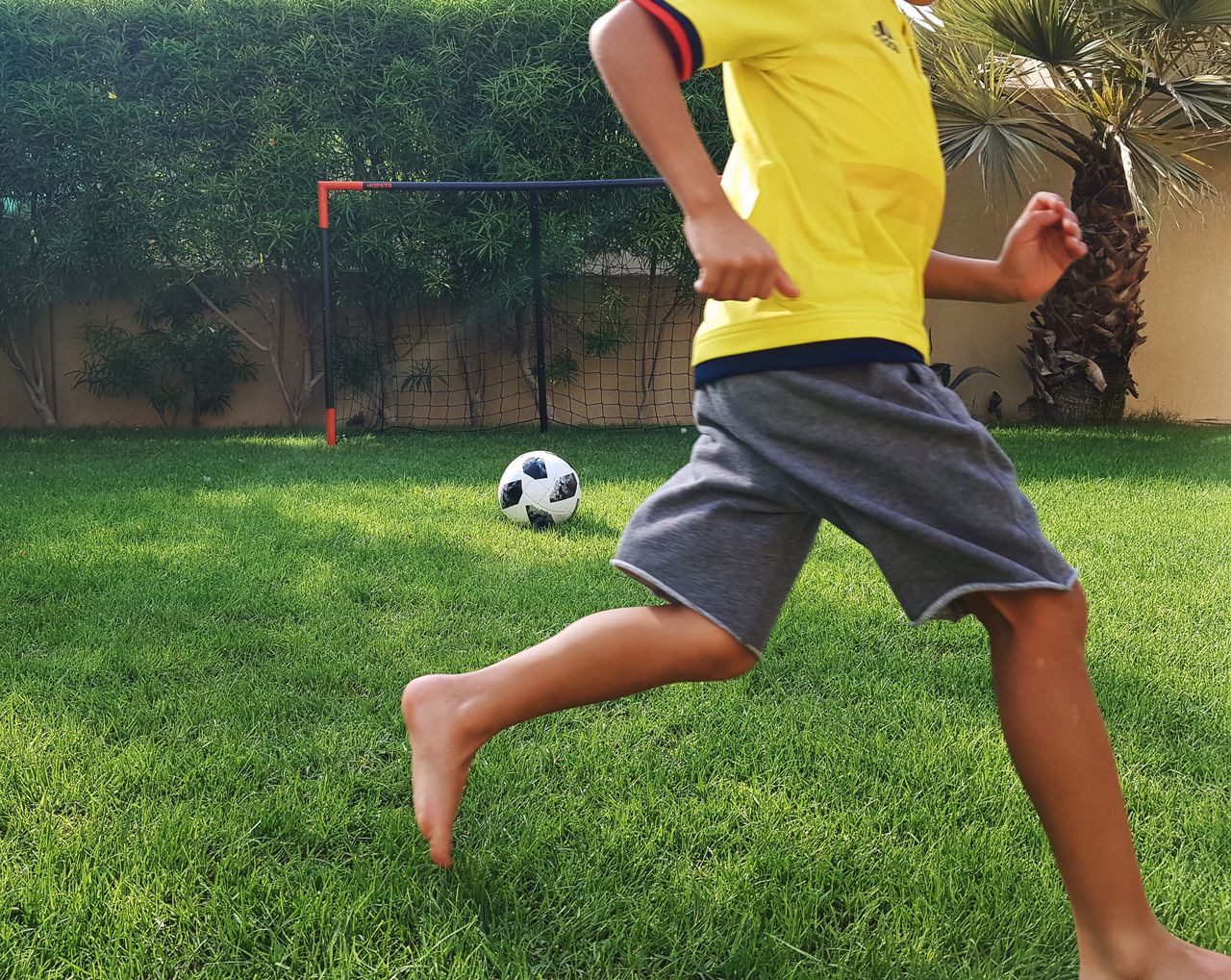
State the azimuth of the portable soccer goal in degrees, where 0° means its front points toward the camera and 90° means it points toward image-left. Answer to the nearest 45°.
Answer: approximately 0°

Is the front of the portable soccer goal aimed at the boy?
yes

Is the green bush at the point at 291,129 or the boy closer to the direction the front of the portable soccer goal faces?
the boy

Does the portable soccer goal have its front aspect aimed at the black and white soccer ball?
yes

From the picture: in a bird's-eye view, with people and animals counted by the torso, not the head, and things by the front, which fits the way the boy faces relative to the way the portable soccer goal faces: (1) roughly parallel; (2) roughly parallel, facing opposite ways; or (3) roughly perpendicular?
roughly perpendicular

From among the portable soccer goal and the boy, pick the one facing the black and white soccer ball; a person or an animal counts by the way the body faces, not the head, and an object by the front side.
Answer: the portable soccer goal
